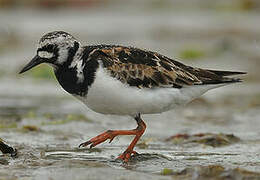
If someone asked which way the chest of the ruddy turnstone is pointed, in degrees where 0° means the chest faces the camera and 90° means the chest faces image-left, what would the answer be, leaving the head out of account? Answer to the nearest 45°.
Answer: approximately 90°
